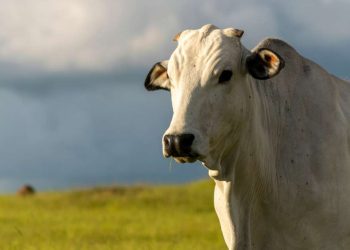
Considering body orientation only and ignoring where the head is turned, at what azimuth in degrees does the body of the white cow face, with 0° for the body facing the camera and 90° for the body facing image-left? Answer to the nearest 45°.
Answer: approximately 45°
